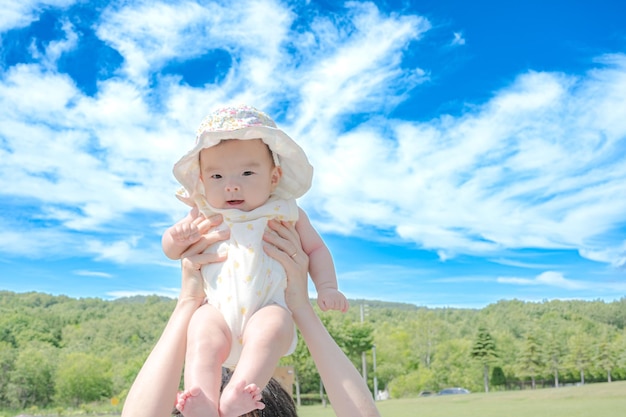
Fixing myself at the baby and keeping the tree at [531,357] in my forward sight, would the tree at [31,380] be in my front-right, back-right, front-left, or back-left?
front-left

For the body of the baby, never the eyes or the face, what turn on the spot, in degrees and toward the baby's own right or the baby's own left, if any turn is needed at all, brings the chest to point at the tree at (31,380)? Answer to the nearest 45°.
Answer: approximately 180°

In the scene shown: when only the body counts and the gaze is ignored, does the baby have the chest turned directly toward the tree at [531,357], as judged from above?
no

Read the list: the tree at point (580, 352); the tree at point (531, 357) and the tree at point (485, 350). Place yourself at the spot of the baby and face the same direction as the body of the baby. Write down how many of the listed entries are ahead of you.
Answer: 0

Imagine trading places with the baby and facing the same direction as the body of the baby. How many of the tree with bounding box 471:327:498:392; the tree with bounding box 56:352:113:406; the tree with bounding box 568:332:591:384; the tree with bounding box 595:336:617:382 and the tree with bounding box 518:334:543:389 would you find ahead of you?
0

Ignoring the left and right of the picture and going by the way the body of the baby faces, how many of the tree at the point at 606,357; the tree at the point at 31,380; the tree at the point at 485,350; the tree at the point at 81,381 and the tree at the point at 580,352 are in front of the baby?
0

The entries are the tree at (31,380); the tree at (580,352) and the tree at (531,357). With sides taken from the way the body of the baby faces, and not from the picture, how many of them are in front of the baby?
0

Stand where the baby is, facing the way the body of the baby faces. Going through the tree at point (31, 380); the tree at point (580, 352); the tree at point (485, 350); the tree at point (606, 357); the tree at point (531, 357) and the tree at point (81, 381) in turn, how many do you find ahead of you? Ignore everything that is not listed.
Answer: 0

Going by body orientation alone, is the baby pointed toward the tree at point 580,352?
no

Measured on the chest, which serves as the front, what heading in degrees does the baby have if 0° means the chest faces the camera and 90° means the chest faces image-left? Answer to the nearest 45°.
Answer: approximately 0°

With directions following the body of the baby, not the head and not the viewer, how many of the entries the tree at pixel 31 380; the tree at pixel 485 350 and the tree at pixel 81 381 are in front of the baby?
0

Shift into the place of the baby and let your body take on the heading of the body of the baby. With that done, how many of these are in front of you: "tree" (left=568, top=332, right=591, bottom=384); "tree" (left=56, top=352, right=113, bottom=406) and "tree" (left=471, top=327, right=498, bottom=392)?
0

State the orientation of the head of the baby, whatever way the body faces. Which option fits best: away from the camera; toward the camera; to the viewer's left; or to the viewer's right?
toward the camera

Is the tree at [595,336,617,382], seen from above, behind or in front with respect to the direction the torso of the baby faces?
behind

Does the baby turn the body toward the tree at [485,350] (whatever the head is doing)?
no
